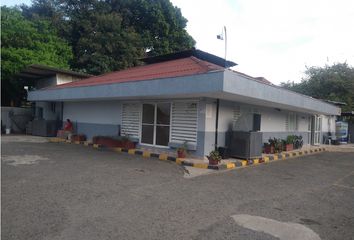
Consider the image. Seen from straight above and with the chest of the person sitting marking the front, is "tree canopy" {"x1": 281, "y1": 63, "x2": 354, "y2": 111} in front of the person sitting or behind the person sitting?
behind

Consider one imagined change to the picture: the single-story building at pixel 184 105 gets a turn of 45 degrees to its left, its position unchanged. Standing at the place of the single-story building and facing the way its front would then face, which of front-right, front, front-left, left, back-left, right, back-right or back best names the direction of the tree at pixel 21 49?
back-right

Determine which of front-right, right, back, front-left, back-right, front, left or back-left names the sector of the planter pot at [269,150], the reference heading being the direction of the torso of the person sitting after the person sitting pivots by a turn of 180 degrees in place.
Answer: front-right

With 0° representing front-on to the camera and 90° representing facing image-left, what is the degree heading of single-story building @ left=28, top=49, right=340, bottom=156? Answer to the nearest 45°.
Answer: approximately 45°

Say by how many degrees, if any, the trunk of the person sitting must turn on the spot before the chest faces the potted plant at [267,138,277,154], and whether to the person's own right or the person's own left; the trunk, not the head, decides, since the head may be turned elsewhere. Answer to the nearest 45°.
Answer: approximately 135° to the person's own left

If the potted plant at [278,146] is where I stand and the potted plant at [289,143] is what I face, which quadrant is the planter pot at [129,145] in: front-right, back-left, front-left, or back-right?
back-left

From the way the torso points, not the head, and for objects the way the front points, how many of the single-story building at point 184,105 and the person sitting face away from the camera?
0

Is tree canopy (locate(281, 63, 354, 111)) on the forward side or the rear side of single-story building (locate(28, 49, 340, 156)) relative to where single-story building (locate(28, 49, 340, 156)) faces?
on the rear side
